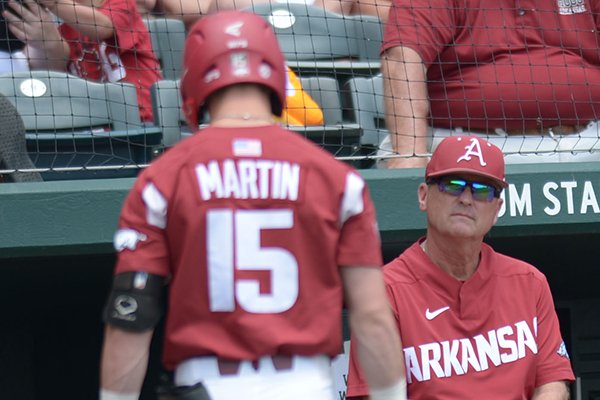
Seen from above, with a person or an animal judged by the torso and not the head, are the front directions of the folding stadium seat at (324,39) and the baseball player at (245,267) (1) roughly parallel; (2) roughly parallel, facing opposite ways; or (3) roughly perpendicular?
roughly parallel, facing opposite ways

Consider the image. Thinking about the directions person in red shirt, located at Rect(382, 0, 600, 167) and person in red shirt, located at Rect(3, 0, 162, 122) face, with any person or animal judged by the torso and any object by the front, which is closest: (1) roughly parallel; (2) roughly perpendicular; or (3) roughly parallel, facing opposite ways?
roughly parallel

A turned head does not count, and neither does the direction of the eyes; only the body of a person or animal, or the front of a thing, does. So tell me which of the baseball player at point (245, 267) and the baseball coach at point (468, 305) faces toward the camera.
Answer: the baseball coach at point (468, 305)

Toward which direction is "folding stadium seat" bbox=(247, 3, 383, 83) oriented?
toward the camera

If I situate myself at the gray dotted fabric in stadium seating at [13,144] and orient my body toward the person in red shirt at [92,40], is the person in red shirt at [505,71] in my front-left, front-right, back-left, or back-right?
front-right

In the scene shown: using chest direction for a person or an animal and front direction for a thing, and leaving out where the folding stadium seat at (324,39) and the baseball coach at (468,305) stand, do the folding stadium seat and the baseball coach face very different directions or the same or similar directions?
same or similar directions

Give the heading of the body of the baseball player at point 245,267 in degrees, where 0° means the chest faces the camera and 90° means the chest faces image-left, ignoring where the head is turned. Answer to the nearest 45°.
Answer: approximately 180°

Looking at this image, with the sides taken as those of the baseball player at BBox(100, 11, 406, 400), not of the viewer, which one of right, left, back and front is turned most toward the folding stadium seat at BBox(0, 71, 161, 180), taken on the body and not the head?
front

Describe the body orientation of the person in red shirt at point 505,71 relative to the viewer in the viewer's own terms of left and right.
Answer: facing the viewer

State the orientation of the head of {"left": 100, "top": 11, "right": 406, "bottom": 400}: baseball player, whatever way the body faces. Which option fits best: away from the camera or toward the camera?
away from the camera

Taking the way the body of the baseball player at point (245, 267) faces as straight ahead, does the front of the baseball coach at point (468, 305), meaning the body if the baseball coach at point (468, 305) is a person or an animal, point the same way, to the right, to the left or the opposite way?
the opposite way

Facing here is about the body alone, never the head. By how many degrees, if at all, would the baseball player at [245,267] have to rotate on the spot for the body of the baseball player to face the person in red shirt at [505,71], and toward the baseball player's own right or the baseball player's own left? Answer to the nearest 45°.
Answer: approximately 45° to the baseball player's own right

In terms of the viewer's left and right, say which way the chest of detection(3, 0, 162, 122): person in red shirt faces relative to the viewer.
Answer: facing the viewer and to the left of the viewer

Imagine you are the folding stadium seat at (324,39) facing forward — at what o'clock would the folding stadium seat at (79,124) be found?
the folding stadium seat at (79,124) is roughly at 2 o'clock from the folding stadium seat at (324,39).
